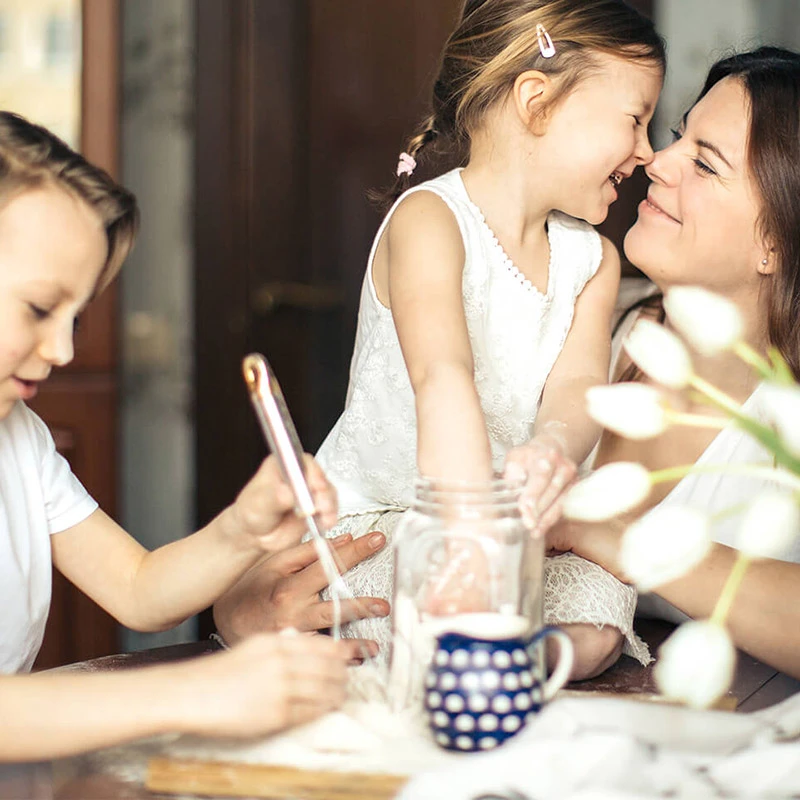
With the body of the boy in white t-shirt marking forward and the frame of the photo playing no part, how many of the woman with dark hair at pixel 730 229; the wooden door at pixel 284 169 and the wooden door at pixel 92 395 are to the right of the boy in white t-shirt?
0

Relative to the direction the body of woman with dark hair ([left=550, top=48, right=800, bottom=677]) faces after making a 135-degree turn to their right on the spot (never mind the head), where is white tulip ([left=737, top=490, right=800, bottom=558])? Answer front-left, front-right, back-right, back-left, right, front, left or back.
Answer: back

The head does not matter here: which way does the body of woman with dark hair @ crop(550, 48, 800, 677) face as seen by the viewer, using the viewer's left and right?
facing the viewer and to the left of the viewer

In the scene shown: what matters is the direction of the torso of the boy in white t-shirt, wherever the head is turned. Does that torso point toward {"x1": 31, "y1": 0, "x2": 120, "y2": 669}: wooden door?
no

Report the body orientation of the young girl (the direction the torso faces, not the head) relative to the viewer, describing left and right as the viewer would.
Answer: facing the viewer and to the right of the viewer

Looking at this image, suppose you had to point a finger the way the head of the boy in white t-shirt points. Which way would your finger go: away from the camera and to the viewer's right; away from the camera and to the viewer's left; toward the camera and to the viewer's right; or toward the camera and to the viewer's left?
toward the camera and to the viewer's right

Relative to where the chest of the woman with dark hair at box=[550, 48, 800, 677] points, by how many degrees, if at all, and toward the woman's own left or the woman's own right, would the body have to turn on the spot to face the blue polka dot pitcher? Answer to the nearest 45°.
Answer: approximately 45° to the woman's own left

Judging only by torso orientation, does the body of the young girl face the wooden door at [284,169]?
no

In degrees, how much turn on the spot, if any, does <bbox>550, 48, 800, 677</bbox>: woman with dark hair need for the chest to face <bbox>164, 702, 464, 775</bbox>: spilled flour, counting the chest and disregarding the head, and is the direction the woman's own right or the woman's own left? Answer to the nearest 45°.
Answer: approximately 45° to the woman's own left

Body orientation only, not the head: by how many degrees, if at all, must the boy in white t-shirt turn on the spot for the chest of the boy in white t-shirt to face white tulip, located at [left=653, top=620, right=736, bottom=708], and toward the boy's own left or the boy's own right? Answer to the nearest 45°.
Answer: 0° — they already face it

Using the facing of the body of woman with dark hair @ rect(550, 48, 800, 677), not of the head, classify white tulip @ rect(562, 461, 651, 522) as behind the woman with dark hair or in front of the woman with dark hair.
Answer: in front

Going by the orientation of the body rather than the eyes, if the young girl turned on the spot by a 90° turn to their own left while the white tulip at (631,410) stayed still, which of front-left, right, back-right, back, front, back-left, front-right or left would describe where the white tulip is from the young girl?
back-right

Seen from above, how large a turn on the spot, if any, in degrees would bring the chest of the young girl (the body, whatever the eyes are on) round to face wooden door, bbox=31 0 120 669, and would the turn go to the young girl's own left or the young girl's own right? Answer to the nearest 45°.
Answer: approximately 180°

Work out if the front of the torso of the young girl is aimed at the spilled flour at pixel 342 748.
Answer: no

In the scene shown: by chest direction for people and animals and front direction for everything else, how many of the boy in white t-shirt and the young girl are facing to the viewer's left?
0
